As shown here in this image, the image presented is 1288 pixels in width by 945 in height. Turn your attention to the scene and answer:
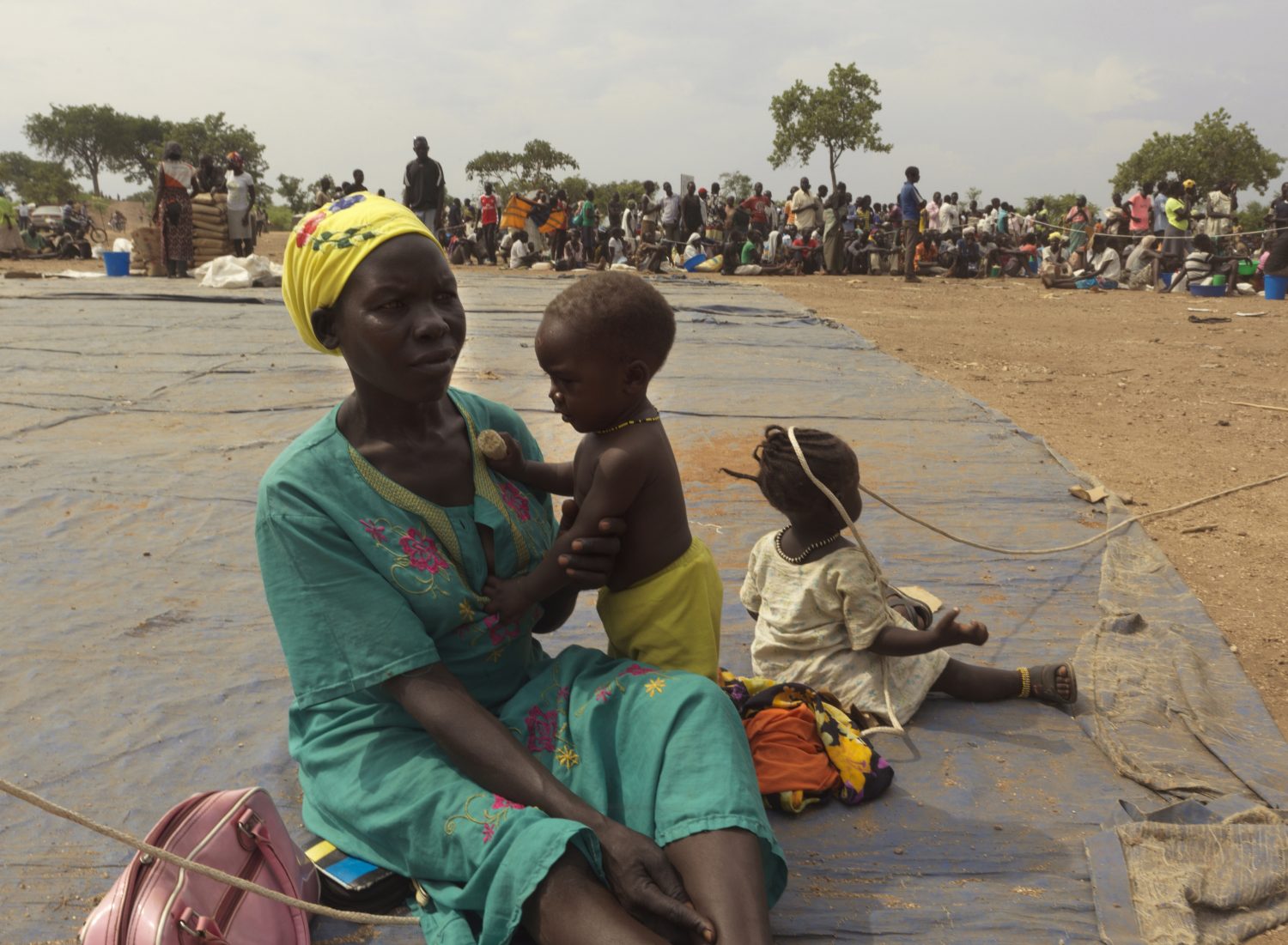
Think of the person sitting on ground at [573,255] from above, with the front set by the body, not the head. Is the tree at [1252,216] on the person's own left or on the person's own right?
on the person's own left

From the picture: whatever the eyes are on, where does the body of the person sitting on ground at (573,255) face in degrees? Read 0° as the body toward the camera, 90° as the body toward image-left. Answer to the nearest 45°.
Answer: approximately 0°

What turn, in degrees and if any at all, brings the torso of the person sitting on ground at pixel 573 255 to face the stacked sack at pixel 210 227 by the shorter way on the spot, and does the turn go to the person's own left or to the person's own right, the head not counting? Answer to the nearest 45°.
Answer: approximately 45° to the person's own right

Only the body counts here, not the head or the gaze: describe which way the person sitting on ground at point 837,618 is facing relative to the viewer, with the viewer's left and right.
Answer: facing away from the viewer and to the right of the viewer

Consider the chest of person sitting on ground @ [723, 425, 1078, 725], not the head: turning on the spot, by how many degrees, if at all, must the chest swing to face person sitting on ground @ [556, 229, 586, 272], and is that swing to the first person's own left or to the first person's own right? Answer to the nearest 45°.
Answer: approximately 45° to the first person's own left

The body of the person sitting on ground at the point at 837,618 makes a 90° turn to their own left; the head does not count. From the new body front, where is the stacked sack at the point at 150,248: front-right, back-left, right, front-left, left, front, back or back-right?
front
